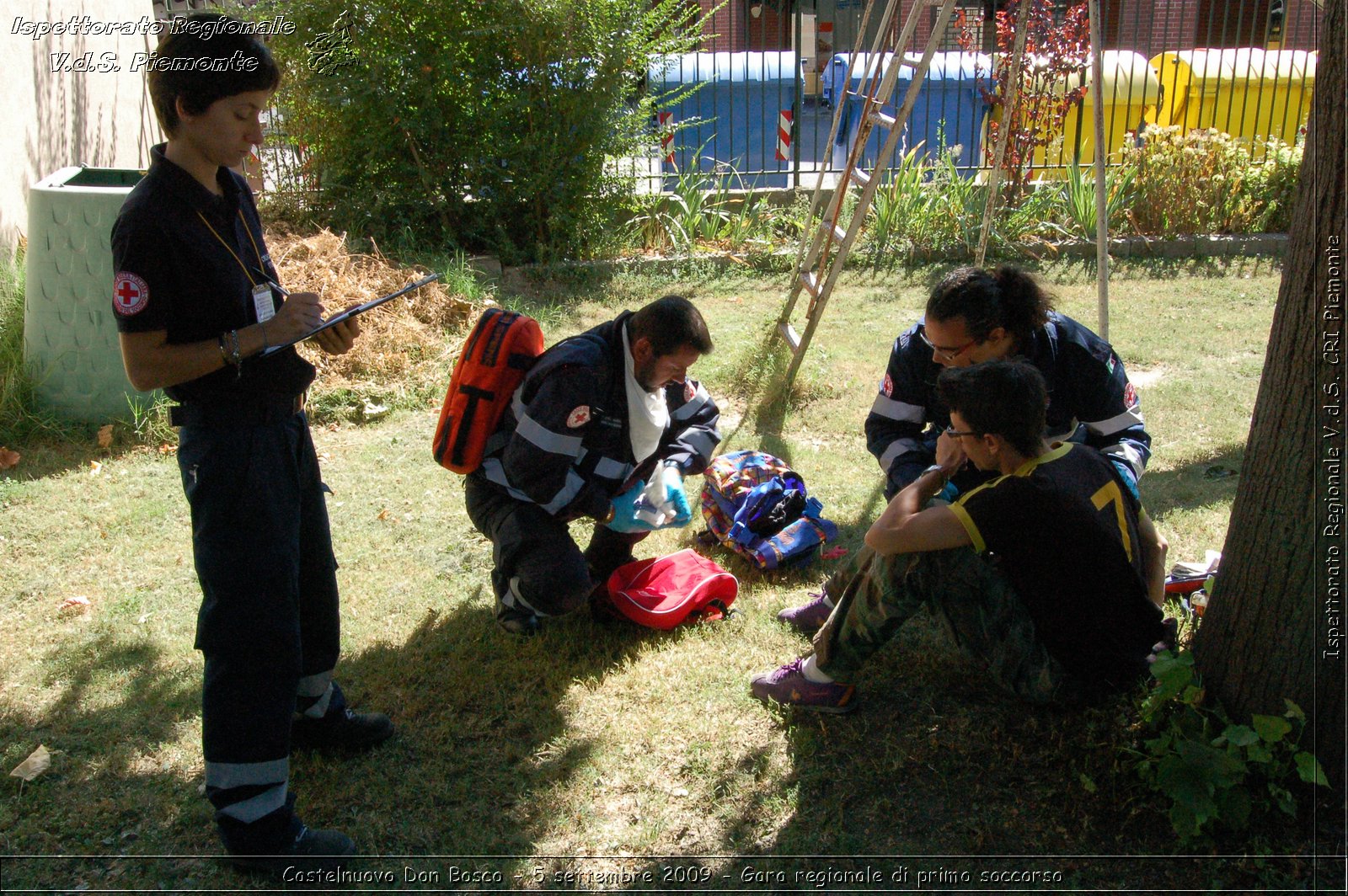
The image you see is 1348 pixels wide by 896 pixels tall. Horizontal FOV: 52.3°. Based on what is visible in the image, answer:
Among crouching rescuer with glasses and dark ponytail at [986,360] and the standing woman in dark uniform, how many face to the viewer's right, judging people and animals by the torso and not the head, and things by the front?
1

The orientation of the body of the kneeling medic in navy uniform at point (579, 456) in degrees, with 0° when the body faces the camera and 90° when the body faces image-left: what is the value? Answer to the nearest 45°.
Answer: approximately 315°

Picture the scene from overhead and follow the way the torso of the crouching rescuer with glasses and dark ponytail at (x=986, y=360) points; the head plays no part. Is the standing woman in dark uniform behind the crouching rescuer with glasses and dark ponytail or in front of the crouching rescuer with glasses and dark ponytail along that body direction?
in front

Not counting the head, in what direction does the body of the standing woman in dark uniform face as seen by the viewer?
to the viewer's right

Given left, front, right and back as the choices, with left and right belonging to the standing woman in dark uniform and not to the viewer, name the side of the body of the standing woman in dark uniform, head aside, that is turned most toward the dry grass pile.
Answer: left

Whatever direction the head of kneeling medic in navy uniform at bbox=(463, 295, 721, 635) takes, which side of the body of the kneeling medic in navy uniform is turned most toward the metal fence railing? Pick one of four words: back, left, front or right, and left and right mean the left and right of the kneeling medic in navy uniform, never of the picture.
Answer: left

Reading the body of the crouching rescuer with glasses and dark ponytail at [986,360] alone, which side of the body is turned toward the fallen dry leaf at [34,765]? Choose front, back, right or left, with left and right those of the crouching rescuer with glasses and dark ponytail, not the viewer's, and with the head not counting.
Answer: front

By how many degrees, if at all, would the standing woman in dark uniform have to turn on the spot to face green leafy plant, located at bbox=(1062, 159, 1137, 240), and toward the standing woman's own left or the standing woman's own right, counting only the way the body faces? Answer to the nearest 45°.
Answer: approximately 45° to the standing woman's own left
